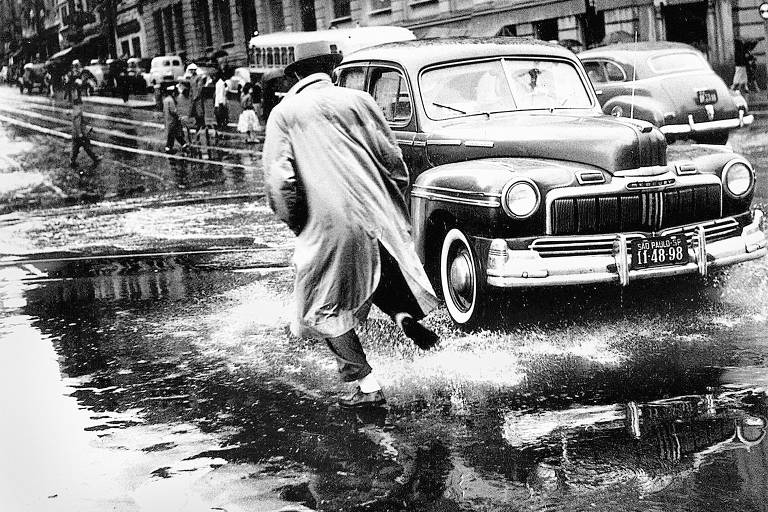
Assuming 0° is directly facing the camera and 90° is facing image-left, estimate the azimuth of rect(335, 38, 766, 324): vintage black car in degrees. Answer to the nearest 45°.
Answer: approximately 315°

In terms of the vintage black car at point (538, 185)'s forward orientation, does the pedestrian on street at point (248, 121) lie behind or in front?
behind

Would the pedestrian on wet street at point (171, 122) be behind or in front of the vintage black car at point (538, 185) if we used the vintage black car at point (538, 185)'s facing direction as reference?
behind

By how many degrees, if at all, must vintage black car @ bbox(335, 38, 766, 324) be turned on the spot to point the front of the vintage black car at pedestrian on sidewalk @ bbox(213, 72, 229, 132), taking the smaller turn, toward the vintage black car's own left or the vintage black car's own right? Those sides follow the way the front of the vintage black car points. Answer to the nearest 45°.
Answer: approximately 135° to the vintage black car's own left

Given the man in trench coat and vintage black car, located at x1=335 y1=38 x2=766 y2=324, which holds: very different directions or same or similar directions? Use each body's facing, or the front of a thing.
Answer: very different directions

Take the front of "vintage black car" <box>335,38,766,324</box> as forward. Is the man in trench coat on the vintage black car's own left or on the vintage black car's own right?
on the vintage black car's own right

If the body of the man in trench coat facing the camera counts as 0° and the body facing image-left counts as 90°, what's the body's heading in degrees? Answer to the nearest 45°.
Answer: approximately 135°
